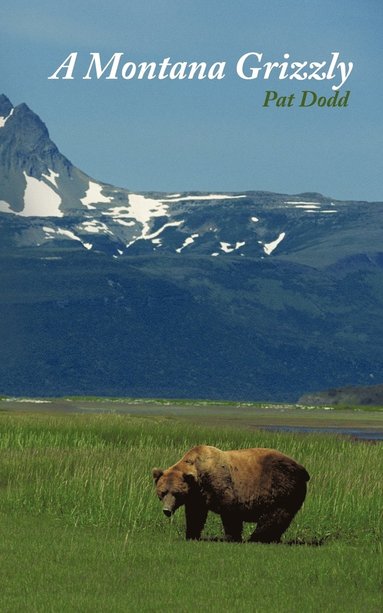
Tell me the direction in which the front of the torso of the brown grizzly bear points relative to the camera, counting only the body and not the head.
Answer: to the viewer's left
